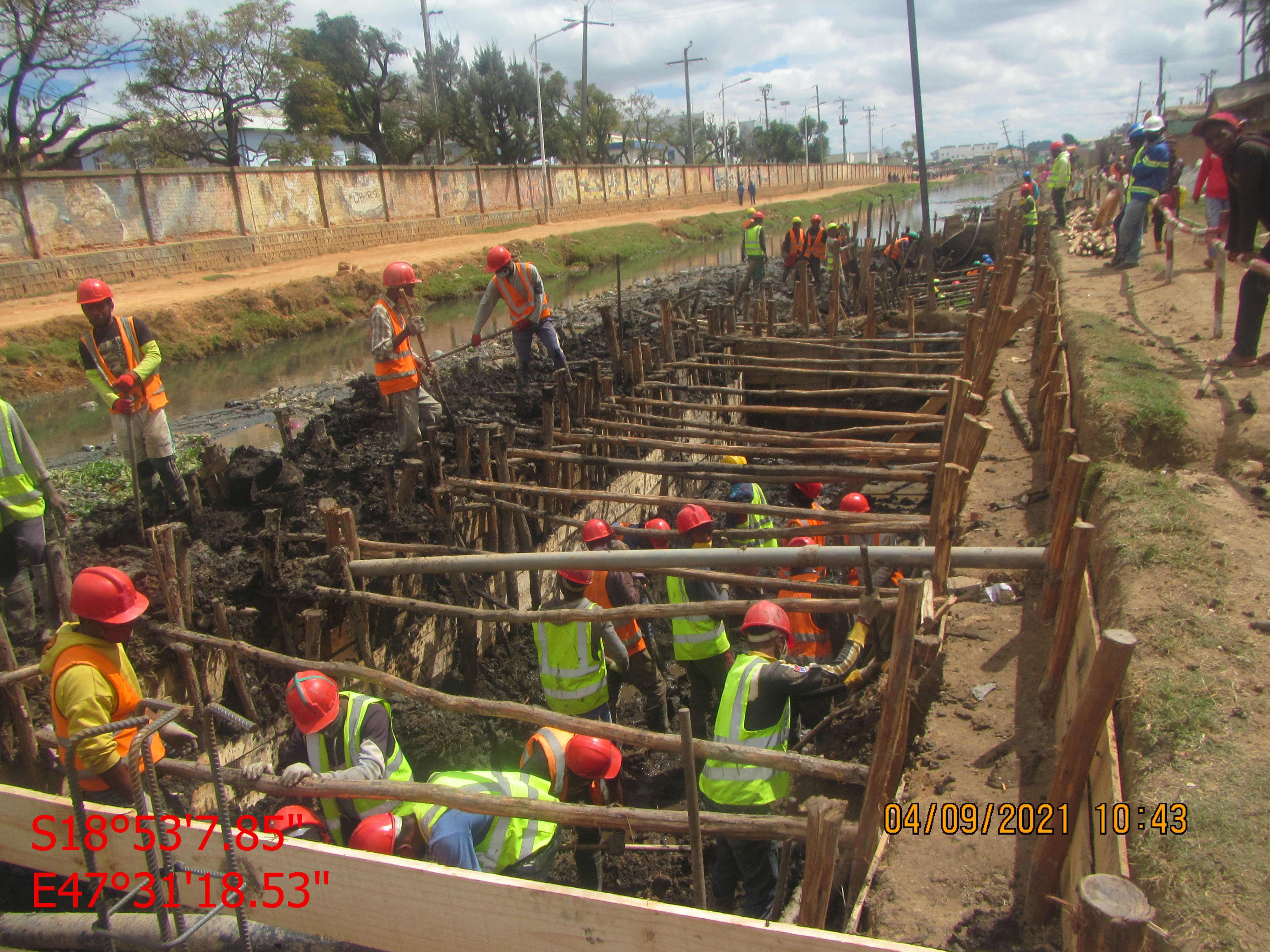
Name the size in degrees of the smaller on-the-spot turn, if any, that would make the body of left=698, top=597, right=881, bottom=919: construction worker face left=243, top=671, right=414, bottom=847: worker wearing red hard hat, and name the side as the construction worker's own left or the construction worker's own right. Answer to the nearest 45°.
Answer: approximately 135° to the construction worker's own left

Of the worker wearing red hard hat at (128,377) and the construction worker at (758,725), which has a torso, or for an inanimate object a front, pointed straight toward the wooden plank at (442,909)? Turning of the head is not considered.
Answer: the worker wearing red hard hat

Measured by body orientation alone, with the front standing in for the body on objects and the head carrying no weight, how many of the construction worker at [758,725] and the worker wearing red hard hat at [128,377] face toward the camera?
1

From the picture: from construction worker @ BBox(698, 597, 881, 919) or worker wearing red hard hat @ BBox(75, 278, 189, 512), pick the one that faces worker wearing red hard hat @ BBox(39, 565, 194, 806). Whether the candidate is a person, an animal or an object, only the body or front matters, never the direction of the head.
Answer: worker wearing red hard hat @ BBox(75, 278, 189, 512)

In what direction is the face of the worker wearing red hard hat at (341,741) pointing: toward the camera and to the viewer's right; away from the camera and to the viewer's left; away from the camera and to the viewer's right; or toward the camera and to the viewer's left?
toward the camera and to the viewer's left

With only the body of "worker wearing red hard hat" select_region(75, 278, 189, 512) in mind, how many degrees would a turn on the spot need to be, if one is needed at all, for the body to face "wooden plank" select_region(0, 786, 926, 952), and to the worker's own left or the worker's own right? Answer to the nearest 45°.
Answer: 0° — they already face it

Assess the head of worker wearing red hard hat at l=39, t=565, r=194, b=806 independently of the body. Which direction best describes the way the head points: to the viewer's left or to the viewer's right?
to the viewer's right

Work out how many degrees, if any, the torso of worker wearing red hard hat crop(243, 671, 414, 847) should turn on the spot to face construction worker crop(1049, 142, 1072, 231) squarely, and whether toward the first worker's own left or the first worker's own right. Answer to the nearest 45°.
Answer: approximately 180°

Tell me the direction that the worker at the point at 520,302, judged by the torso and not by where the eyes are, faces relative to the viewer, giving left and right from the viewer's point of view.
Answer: facing the viewer and to the left of the viewer

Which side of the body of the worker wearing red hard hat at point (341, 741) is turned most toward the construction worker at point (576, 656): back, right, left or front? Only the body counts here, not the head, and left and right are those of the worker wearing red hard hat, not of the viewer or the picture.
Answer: back
